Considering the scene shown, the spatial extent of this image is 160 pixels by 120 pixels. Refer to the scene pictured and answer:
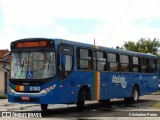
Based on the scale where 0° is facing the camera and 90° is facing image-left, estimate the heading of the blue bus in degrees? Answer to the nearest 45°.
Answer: approximately 45°
